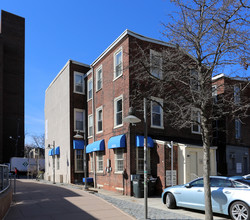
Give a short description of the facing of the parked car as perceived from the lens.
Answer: facing away from the viewer and to the left of the viewer

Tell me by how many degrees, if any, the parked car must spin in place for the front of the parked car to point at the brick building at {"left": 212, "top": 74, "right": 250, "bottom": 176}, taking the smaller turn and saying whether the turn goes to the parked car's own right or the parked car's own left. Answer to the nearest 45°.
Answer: approximately 45° to the parked car's own right
